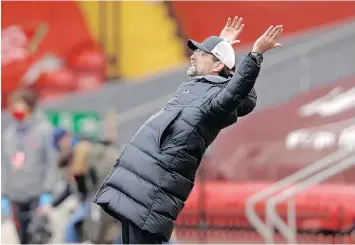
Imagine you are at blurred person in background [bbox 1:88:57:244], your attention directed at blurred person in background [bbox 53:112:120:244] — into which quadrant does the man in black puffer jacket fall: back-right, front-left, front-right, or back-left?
front-right

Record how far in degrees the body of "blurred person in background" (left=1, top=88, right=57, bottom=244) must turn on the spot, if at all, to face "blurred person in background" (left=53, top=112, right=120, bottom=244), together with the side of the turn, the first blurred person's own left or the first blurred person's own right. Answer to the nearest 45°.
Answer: approximately 90° to the first blurred person's own left

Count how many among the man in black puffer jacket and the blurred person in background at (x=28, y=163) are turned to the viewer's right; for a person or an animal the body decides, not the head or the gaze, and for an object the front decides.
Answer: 0

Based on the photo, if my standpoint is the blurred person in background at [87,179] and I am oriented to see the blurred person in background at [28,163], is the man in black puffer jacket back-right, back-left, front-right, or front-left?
back-left

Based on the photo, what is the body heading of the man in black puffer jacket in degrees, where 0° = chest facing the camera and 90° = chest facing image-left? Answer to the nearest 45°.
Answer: approximately 90°

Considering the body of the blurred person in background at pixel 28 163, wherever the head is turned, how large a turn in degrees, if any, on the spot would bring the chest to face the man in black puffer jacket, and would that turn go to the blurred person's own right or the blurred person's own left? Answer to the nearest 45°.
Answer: approximately 45° to the blurred person's own left

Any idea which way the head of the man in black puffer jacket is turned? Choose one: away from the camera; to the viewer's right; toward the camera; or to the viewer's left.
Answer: to the viewer's left

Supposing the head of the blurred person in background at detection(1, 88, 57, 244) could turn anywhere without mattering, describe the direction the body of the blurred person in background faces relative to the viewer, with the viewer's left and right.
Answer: facing the viewer and to the left of the viewer
